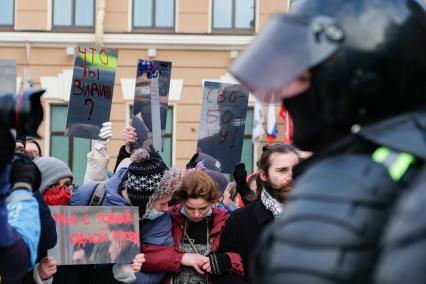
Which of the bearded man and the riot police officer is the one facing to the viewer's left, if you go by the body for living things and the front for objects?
the riot police officer

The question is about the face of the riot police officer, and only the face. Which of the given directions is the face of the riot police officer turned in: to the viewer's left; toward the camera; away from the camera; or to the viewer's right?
to the viewer's left

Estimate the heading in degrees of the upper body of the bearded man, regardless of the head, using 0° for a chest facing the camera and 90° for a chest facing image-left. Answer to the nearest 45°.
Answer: approximately 315°

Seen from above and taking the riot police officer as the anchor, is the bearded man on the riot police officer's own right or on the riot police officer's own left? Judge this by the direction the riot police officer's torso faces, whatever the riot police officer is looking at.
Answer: on the riot police officer's own right

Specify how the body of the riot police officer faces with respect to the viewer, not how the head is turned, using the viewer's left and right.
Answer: facing to the left of the viewer

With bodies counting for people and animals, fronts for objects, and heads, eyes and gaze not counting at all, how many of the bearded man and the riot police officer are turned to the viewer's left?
1
